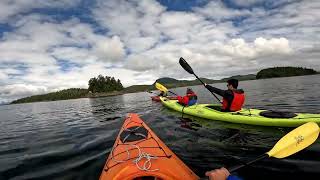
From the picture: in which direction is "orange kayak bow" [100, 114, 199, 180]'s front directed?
away from the camera

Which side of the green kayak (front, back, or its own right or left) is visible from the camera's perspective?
left

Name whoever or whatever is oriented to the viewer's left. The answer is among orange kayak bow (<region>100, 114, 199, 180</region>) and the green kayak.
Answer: the green kayak

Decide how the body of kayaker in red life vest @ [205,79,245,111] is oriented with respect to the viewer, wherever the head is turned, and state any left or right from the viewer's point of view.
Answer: facing away from the viewer and to the left of the viewer

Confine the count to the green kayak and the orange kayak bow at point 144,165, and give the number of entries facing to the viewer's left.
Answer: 1

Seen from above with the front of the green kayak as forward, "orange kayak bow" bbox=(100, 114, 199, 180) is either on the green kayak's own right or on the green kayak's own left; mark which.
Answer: on the green kayak's own left

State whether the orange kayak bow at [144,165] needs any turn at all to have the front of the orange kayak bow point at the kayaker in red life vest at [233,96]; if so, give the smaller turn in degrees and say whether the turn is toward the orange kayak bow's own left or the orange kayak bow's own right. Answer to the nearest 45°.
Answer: approximately 45° to the orange kayak bow's own right
